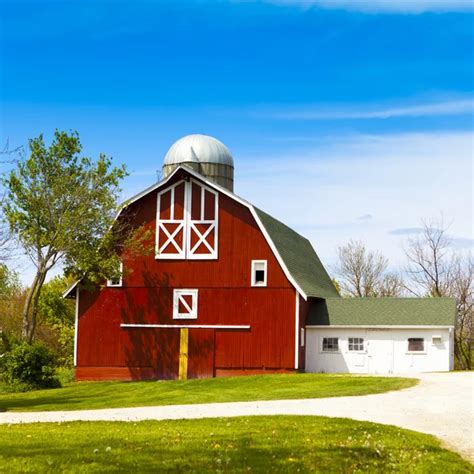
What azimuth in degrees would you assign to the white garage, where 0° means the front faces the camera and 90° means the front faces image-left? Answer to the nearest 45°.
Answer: approximately 0°

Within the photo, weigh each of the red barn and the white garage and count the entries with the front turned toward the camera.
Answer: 2

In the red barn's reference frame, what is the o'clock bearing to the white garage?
The white garage is roughly at 9 o'clock from the red barn.

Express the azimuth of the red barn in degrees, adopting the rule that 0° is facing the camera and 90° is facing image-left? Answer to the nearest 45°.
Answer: approximately 0°

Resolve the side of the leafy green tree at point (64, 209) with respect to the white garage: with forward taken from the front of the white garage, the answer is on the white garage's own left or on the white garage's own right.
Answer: on the white garage's own right

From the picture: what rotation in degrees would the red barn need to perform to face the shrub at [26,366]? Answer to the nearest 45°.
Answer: approximately 90° to its right

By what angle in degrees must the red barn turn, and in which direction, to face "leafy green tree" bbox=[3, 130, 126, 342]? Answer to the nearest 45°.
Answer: approximately 45° to its right

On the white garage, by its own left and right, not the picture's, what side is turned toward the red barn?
right

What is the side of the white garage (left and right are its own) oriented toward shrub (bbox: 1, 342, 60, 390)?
right
